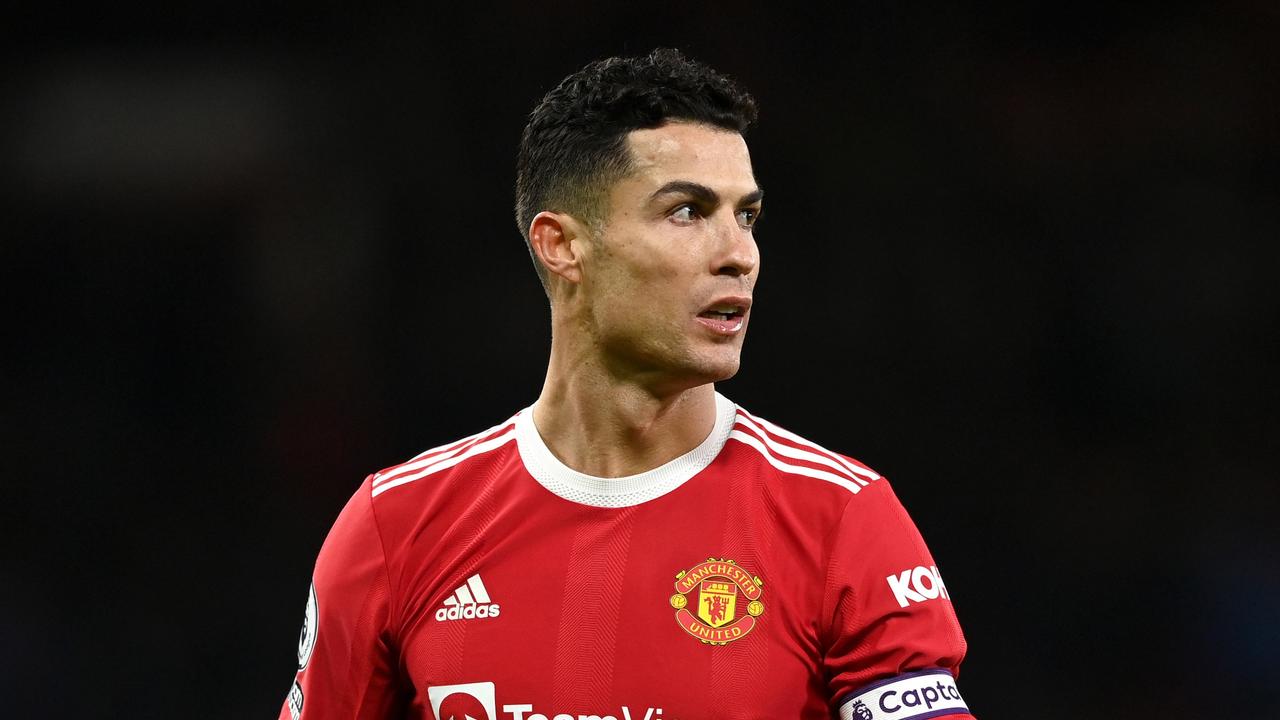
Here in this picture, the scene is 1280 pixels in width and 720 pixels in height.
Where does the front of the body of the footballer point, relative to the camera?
toward the camera
